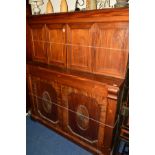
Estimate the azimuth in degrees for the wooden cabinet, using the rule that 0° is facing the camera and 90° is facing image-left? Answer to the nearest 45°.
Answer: approximately 45°
